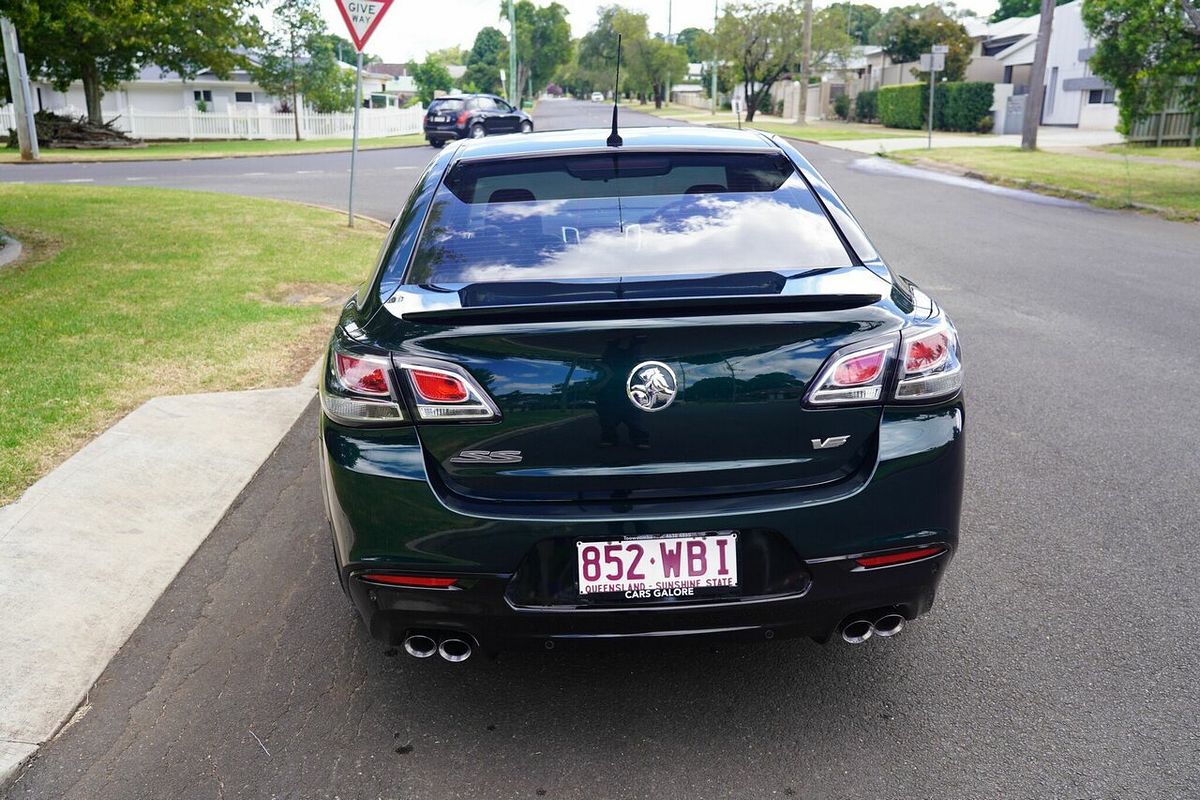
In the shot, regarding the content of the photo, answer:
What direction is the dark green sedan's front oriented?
away from the camera

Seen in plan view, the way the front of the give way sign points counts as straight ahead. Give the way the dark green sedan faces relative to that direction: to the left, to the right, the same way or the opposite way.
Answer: the opposite way

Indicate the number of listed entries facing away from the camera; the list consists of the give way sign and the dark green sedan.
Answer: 1

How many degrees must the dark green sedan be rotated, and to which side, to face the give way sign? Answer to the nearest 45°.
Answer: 0° — it already faces it

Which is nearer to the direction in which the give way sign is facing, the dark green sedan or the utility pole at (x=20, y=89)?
the dark green sedan

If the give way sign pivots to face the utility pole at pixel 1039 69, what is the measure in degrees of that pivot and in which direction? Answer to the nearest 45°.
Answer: approximately 135° to its left

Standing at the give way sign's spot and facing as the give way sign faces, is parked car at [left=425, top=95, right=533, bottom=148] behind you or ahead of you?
behind

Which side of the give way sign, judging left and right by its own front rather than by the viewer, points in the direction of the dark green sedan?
front

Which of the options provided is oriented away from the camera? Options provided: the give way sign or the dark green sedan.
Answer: the dark green sedan

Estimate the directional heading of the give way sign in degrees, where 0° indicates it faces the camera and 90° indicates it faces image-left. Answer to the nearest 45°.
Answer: approximately 0°

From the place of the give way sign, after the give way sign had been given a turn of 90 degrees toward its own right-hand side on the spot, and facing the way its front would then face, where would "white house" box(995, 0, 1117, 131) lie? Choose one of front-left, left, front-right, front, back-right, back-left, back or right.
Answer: back-right

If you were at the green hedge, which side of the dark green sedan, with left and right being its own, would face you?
front

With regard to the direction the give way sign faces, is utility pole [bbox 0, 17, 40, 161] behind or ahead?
behind

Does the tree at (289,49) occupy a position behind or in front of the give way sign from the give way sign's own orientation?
behind
